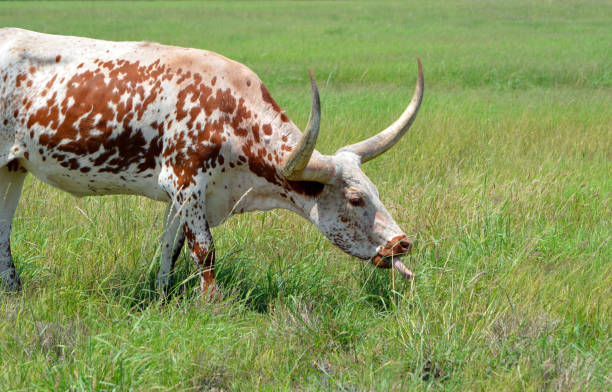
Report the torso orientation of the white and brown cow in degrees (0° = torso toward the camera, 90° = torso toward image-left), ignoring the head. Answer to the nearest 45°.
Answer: approximately 270°
